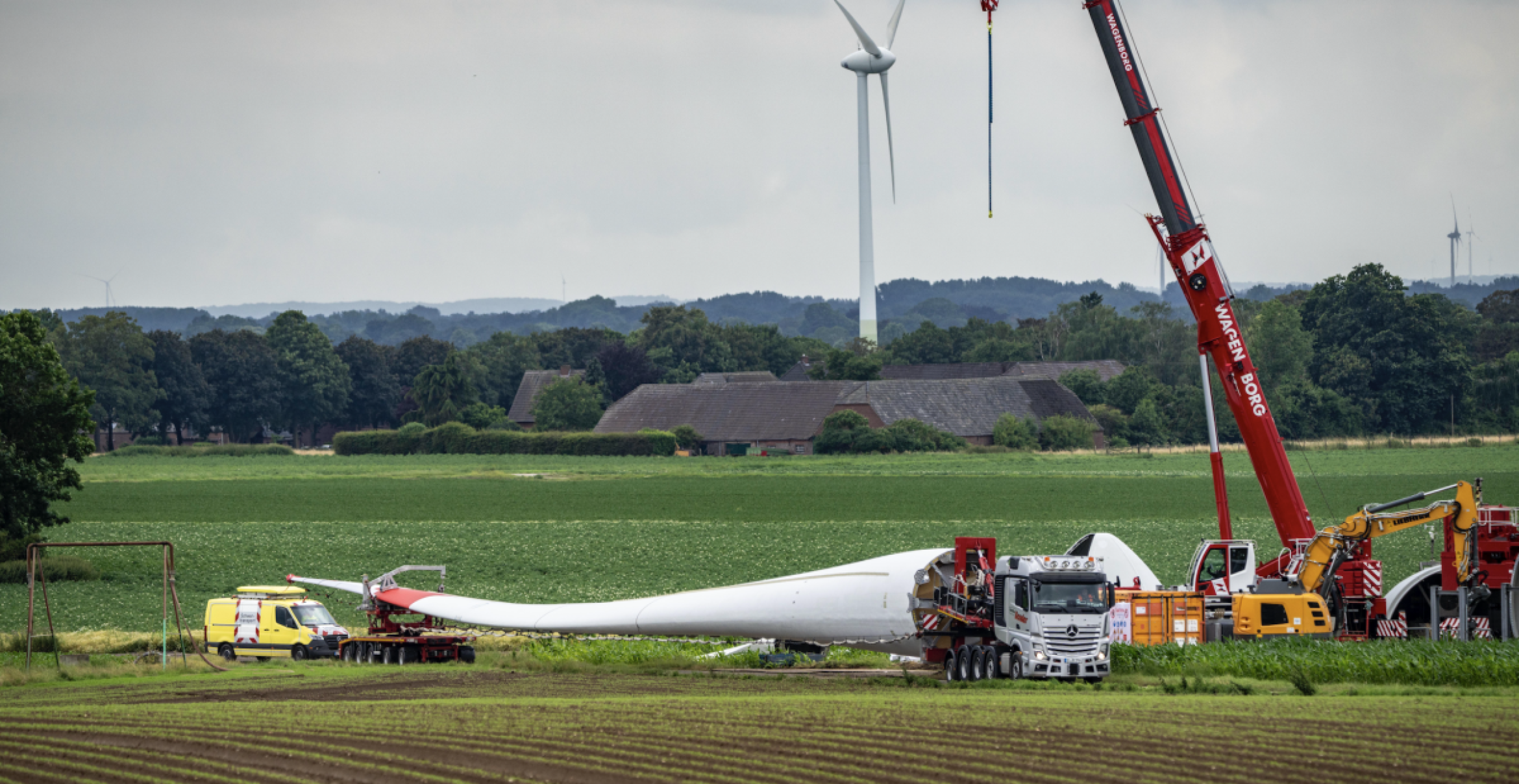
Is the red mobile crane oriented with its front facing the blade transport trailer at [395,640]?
yes

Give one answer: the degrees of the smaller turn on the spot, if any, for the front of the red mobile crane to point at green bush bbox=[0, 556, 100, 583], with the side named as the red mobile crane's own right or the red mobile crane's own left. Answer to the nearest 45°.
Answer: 0° — it already faces it

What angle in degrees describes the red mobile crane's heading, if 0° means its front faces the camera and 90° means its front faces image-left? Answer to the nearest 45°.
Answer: approximately 90°

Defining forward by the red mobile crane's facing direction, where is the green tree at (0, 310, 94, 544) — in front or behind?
in front

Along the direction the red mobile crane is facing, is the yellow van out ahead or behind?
ahead
